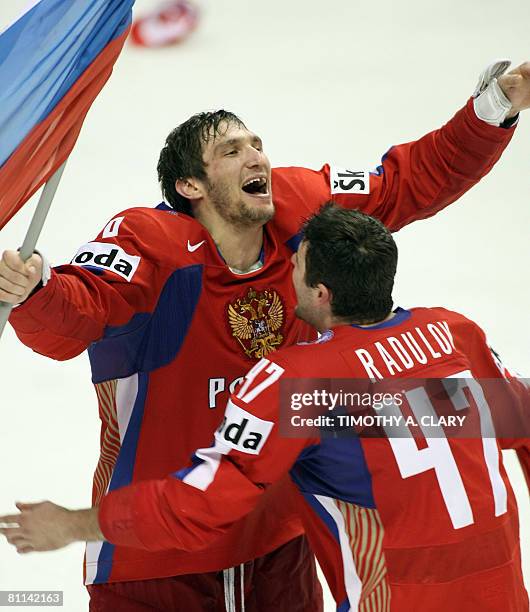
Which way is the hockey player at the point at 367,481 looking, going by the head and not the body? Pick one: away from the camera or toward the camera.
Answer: away from the camera

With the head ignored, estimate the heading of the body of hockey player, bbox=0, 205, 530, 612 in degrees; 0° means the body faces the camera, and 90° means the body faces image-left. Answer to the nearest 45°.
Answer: approximately 135°

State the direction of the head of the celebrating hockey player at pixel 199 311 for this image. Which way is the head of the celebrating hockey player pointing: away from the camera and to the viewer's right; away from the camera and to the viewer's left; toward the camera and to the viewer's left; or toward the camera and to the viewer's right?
toward the camera and to the viewer's right
